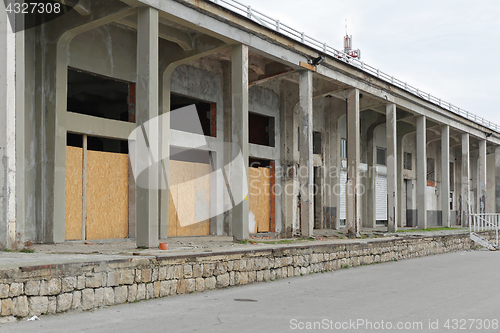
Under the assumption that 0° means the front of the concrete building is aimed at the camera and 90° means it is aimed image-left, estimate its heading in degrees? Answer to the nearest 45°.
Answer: approximately 315°
